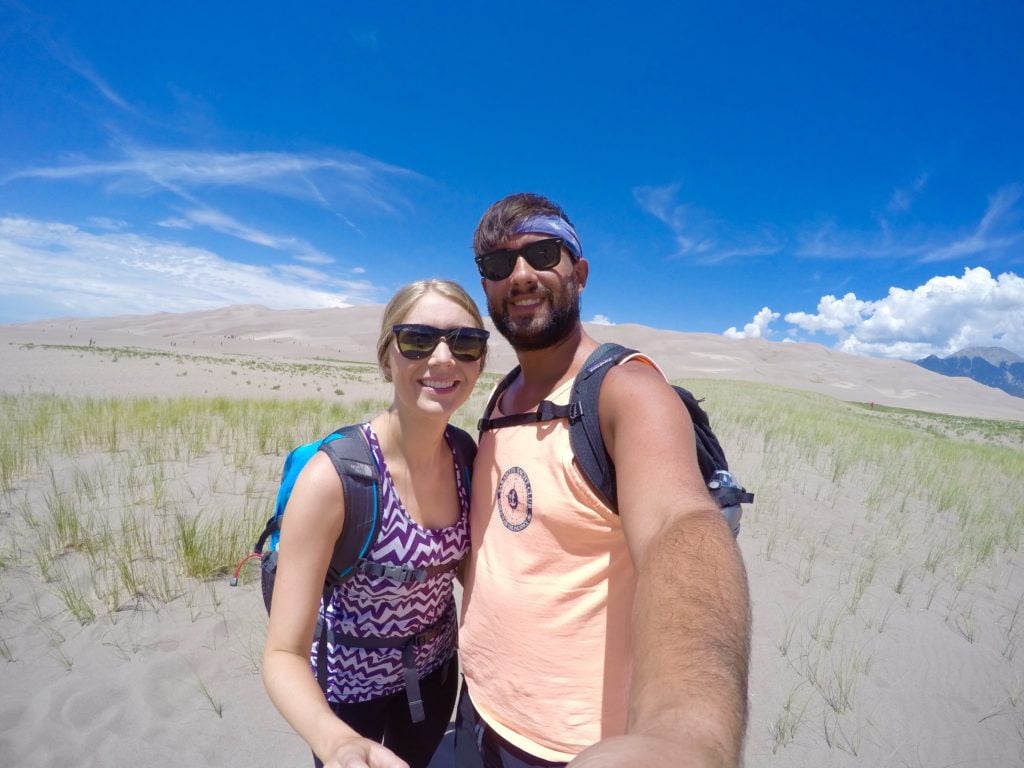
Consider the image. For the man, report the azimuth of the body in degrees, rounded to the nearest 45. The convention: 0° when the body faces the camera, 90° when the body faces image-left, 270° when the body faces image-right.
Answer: approximately 45°

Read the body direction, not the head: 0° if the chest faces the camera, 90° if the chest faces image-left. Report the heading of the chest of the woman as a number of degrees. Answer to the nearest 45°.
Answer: approximately 315°
